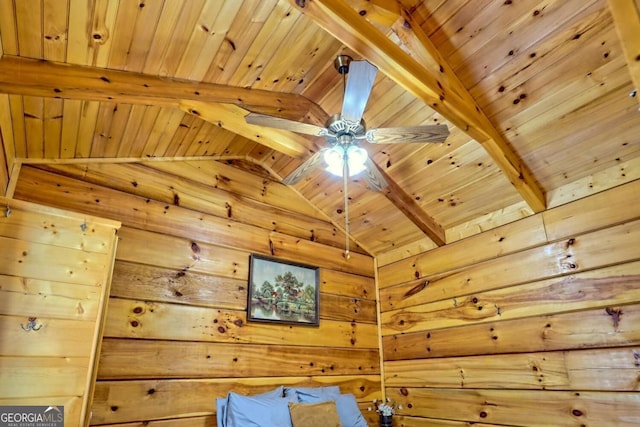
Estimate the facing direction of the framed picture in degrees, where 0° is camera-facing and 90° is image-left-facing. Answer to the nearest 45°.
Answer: approximately 315°
